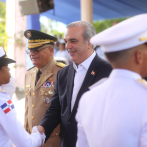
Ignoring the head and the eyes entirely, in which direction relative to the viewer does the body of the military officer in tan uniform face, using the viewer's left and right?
facing the viewer and to the left of the viewer

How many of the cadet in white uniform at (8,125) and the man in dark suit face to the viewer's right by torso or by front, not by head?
1

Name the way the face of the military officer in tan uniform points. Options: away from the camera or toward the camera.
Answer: toward the camera

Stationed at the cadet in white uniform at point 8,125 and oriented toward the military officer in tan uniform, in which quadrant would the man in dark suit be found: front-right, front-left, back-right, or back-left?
front-right

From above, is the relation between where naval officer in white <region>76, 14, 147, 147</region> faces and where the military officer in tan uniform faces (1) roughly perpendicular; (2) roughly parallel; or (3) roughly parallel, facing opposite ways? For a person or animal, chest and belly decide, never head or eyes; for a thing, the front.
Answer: roughly parallel, facing opposite ways

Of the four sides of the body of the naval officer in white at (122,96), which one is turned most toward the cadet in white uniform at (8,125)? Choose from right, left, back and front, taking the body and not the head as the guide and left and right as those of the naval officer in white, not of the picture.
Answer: left

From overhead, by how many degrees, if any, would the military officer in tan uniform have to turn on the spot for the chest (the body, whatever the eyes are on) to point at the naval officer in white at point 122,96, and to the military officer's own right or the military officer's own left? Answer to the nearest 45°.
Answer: approximately 45° to the military officer's own left

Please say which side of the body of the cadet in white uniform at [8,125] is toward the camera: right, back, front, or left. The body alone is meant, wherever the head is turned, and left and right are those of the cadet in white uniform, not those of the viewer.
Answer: right

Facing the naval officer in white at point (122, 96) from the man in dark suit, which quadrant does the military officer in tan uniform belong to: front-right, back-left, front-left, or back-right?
back-right

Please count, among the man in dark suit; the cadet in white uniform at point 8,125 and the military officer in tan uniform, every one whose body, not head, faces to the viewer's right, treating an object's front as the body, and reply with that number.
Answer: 1

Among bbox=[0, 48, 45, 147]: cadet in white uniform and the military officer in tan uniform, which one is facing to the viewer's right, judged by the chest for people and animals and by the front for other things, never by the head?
the cadet in white uniform

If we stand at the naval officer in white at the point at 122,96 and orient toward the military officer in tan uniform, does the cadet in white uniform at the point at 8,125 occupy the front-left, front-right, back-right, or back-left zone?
front-left

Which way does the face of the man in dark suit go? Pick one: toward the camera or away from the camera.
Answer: toward the camera
